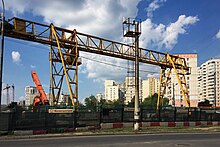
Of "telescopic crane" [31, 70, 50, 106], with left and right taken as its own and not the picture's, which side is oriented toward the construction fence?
left

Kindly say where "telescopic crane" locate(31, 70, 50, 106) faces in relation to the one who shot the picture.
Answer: facing to the left of the viewer
